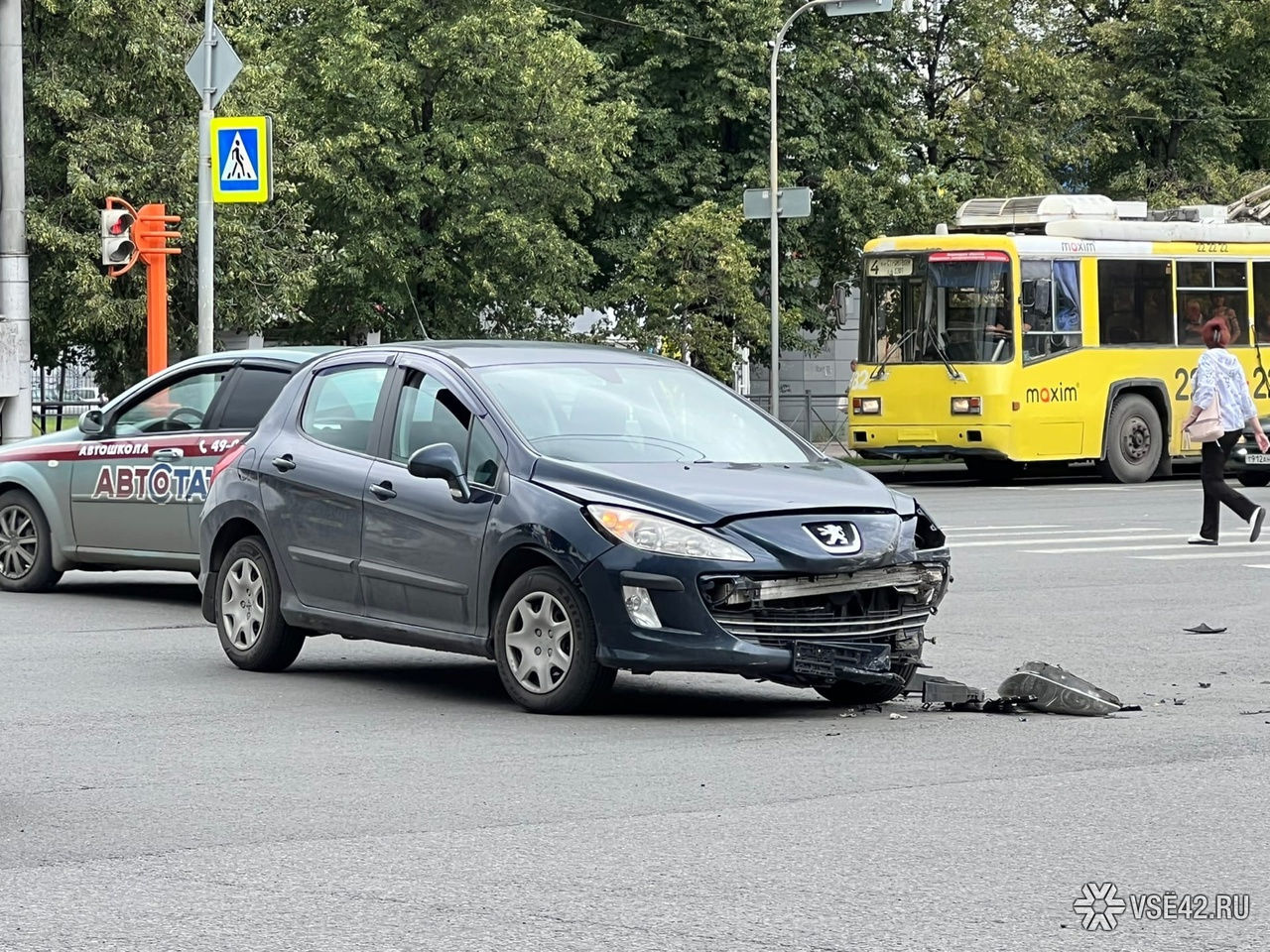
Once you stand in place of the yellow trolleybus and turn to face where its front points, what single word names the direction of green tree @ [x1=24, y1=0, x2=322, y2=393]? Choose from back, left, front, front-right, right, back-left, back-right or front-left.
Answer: front-right

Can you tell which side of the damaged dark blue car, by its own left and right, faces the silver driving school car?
back

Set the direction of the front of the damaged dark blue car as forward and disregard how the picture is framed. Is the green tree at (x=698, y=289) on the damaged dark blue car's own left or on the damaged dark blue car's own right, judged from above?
on the damaged dark blue car's own left

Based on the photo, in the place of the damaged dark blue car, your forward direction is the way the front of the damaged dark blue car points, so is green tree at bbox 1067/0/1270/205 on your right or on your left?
on your left

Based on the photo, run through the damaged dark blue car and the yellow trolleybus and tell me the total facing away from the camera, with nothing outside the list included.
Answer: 0

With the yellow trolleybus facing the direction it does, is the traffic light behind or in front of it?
in front

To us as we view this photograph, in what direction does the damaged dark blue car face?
facing the viewer and to the right of the viewer

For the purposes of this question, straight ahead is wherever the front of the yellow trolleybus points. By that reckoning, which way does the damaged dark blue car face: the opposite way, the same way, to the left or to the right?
to the left

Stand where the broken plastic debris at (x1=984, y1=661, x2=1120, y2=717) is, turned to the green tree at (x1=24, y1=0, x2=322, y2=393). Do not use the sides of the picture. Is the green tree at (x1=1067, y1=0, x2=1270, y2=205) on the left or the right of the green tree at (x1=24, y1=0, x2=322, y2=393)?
right

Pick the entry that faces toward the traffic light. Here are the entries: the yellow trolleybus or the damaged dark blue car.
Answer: the yellow trolleybus

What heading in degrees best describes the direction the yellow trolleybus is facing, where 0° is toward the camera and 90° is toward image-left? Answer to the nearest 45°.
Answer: approximately 45°

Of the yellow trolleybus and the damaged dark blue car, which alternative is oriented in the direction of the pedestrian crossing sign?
the yellow trolleybus

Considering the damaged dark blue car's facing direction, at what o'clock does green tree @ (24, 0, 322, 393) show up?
The green tree is roughly at 7 o'clock from the damaged dark blue car.

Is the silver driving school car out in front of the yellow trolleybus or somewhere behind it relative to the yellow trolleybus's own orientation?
in front
